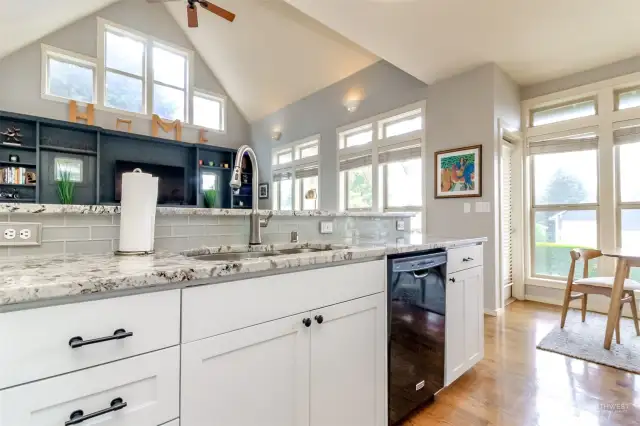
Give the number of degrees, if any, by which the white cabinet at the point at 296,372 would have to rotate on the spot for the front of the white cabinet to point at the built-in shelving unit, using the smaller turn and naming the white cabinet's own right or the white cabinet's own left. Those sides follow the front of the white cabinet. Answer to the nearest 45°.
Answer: approximately 180°

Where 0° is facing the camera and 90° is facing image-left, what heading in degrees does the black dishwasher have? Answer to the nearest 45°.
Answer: approximately 315°

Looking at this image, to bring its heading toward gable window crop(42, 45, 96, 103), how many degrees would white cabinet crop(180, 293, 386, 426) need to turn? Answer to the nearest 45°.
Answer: approximately 180°

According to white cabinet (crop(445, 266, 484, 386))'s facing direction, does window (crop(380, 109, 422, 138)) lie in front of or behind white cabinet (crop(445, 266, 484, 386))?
behind

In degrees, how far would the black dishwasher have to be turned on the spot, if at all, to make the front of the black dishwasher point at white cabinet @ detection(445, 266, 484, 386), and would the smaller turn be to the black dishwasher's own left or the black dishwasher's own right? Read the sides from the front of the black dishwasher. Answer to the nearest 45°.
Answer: approximately 90° to the black dishwasher's own left

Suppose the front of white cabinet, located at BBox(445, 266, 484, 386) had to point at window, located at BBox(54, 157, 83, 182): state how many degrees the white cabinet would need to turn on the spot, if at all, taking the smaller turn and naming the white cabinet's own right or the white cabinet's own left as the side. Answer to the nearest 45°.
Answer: approximately 135° to the white cabinet's own right

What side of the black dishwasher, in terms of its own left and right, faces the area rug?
left

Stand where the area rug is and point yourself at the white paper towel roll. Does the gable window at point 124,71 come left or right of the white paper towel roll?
right

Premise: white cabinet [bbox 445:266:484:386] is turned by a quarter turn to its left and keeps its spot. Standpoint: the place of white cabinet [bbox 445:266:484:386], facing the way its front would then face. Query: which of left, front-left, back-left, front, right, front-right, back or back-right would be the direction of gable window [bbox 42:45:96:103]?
back-left

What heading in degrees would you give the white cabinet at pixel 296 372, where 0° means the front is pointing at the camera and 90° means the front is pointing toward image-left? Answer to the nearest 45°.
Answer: approximately 315°
